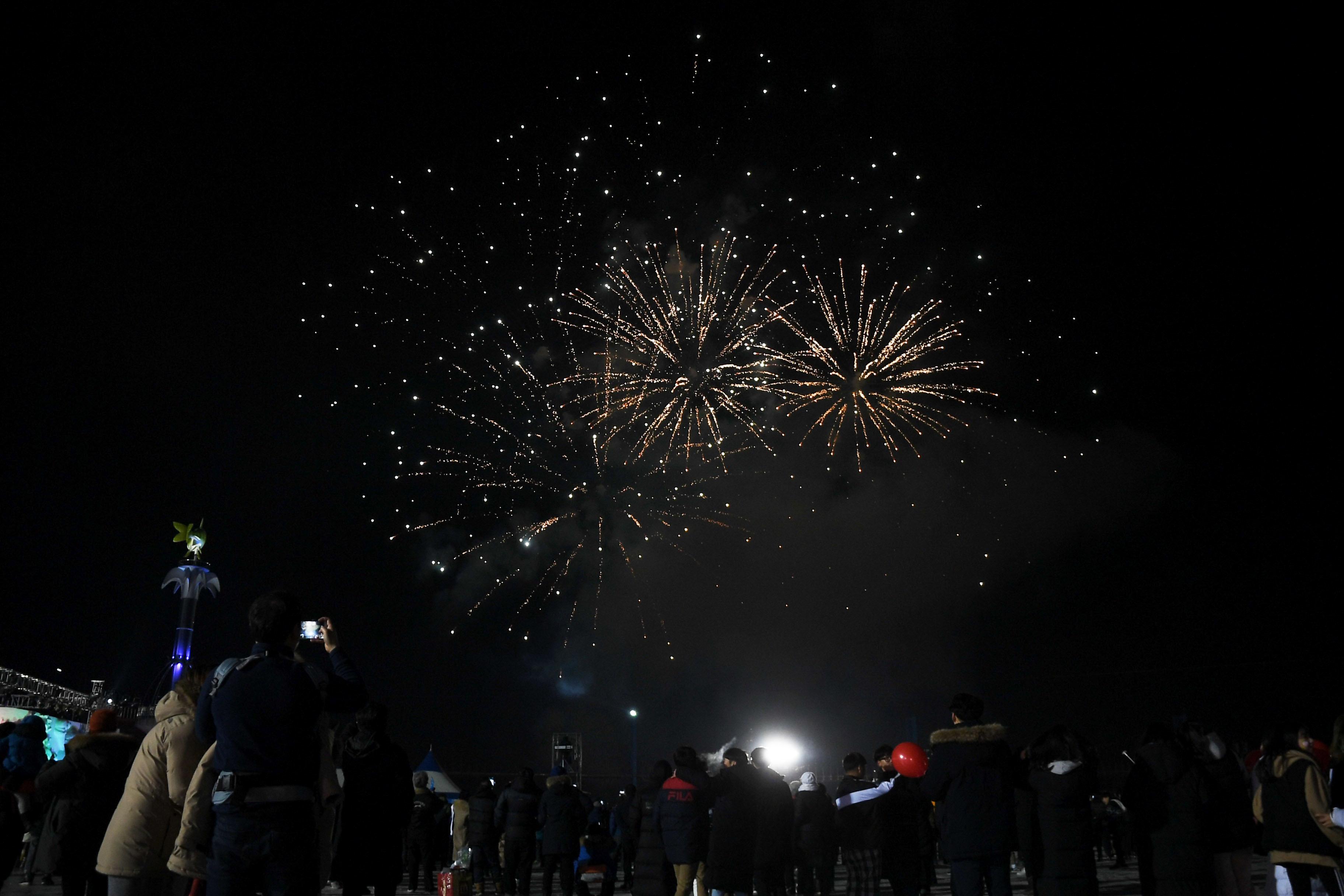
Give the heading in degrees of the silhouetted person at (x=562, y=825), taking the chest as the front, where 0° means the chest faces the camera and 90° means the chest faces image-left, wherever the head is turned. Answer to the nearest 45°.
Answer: approximately 180°

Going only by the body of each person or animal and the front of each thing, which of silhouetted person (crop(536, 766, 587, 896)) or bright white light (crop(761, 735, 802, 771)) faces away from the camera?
the silhouetted person

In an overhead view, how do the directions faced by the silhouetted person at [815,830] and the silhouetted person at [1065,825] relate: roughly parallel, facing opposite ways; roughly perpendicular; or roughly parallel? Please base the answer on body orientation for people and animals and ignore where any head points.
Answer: roughly parallel

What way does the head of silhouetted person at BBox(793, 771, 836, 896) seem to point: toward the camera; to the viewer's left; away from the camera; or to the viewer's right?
away from the camera

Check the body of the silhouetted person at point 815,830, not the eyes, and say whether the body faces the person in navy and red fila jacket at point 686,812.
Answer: no

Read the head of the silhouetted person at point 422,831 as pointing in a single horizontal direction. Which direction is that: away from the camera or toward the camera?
away from the camera

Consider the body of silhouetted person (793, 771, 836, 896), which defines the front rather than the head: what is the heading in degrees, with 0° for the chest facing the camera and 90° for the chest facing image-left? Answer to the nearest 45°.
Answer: approximately 180°

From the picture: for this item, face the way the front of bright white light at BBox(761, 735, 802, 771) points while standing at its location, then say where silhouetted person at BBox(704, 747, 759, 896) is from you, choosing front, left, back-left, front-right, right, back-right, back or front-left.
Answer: front

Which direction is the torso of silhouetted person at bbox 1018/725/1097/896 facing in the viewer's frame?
away from the camera

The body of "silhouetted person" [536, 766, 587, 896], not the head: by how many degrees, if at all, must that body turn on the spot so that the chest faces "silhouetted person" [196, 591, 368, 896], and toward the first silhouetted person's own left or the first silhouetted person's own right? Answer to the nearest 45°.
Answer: approximately 180°

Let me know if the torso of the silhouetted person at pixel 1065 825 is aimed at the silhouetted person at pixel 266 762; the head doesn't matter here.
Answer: no

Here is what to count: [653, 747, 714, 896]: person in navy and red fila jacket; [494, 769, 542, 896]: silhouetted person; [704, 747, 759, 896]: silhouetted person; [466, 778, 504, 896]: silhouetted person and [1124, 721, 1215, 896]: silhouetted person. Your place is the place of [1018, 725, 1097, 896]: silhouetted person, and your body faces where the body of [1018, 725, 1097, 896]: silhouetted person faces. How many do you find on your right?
1

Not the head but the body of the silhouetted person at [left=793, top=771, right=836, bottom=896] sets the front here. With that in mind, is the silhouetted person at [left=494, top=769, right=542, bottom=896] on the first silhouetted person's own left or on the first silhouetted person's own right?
on the first silhouetted person's own left

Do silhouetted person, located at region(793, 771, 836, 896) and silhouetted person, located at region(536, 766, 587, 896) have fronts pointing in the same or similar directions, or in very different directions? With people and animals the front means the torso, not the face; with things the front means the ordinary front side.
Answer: same or similar directions
